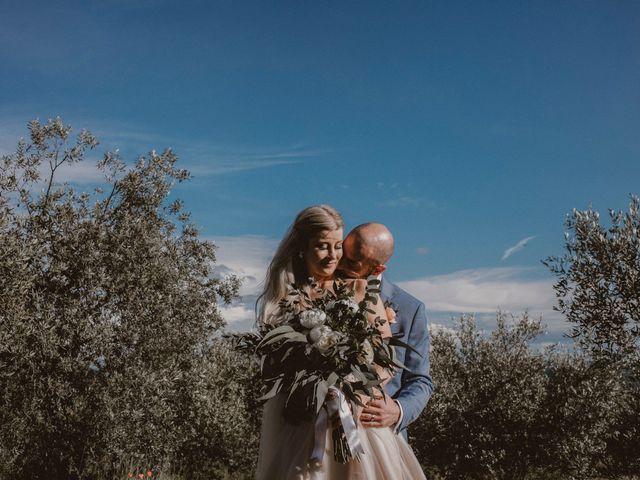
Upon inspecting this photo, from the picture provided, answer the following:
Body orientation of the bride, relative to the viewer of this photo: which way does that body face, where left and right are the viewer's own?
facing the viewer

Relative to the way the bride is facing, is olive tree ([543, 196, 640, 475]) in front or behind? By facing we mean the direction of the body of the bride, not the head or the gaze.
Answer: behind

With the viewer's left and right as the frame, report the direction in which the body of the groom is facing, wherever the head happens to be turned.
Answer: facing the viewer and to the left of the viewer

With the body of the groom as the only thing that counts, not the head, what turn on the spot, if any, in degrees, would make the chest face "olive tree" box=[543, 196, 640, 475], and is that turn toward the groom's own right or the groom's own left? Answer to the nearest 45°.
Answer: approximately 180°

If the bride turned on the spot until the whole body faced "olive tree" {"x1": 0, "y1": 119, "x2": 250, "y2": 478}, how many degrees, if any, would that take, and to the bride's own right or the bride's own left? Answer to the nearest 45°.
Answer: approximately 135° to the bride's own right

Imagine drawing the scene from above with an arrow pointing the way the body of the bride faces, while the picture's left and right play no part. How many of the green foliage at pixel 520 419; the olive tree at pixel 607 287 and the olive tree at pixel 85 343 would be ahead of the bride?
0
